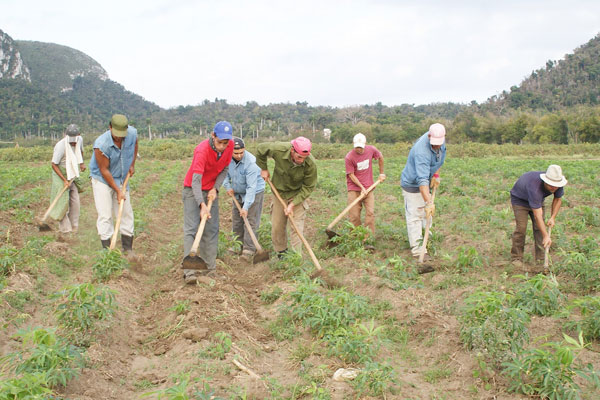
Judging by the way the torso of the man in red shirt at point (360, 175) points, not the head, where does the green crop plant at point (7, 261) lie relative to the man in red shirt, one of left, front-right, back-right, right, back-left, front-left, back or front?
front-right

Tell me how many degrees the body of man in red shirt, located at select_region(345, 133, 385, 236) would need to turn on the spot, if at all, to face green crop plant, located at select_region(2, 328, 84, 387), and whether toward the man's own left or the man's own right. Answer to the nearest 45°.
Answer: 0° — they already face it

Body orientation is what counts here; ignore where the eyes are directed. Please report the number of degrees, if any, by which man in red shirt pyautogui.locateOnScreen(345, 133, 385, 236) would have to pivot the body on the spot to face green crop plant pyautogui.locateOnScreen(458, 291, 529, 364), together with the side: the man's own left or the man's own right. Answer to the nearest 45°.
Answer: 0° — they already face it

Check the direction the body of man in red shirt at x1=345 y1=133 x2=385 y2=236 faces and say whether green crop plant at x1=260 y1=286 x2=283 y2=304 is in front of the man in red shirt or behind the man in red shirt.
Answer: in front

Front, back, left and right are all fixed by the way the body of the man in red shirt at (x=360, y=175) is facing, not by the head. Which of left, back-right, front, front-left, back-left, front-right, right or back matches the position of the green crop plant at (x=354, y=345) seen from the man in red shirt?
front

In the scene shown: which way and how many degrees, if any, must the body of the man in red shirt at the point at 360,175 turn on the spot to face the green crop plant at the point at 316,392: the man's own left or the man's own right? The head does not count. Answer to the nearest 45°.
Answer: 0° — they already face it

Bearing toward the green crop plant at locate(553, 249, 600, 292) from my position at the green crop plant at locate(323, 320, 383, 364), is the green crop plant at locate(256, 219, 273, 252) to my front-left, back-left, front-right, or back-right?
front-left

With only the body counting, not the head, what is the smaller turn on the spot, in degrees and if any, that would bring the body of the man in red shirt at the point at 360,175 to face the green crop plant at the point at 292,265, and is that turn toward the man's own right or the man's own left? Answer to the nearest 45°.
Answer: approximately 45° to the man's own right

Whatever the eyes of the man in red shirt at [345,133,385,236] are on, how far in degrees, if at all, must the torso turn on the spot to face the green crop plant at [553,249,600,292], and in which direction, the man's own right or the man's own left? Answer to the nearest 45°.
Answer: approximately 45° to the man's own left

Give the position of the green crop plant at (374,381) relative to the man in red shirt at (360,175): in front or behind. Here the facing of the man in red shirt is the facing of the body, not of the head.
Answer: in front

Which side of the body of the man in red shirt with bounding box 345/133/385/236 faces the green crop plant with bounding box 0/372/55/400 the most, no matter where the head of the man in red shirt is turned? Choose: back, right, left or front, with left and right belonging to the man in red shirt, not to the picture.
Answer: front

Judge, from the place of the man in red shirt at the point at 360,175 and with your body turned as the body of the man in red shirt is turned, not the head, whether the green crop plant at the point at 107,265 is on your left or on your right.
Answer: on your right

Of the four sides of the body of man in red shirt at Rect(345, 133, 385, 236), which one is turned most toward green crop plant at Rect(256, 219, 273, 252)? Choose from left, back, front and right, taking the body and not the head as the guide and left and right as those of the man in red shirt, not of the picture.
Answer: right

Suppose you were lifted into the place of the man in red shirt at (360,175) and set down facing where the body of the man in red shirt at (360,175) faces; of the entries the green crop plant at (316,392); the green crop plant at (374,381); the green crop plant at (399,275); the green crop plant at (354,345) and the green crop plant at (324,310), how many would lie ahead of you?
5

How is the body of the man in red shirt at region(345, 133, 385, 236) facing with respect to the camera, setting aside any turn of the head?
toward the camera

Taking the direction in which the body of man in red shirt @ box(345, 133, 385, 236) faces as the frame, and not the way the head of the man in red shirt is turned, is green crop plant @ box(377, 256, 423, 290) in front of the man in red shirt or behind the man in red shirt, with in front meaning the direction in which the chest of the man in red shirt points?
in front

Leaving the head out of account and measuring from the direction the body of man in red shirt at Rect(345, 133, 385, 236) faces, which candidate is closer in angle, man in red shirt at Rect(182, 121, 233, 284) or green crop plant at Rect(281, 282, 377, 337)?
the green crop plant
